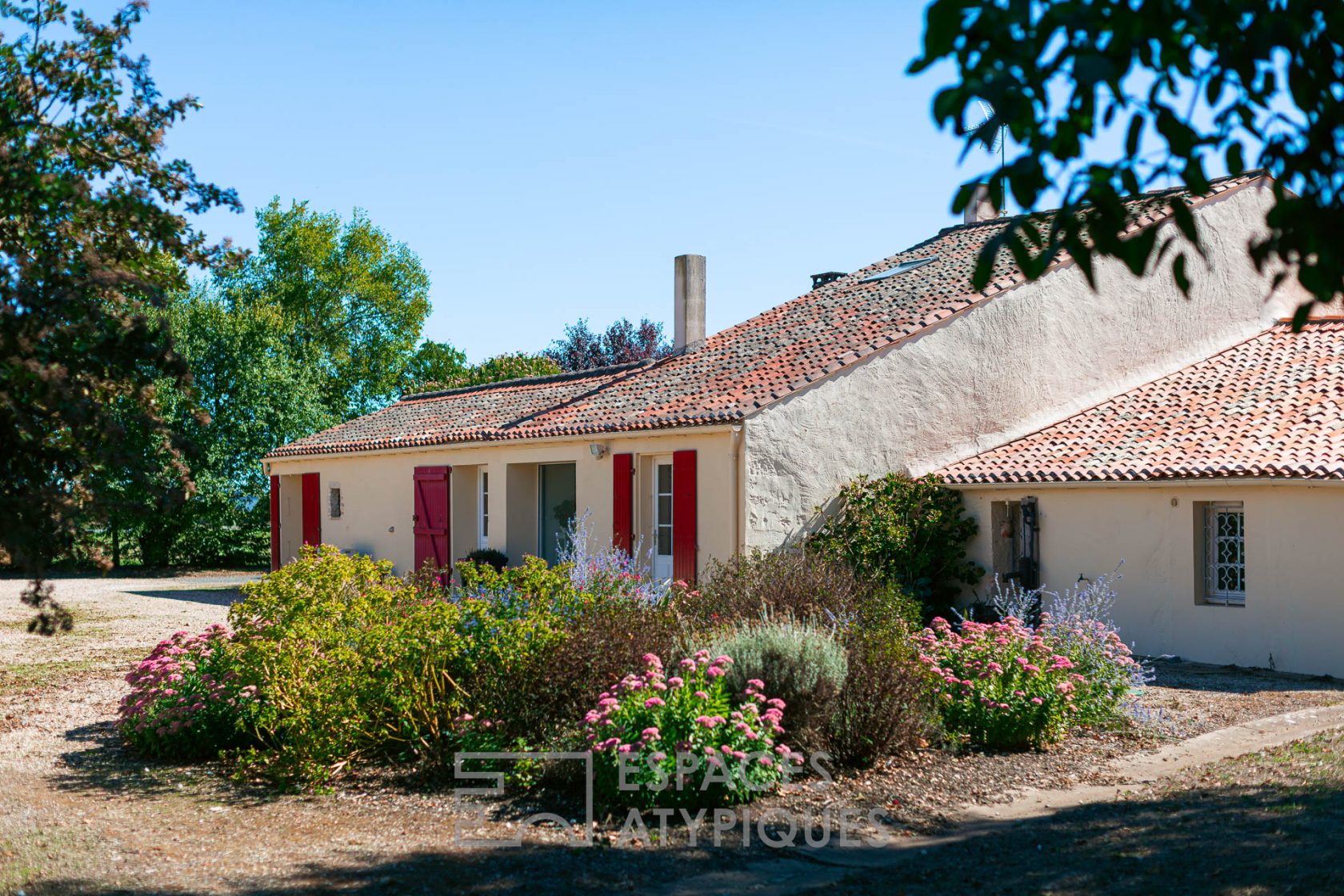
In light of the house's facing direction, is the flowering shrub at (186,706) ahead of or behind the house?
ahead

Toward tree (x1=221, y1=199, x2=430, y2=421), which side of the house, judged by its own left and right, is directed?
right

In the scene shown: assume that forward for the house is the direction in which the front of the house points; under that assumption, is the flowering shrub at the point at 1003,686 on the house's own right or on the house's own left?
on the house's own left

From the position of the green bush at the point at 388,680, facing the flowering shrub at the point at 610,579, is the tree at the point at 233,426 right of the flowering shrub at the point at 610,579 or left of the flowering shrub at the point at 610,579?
left

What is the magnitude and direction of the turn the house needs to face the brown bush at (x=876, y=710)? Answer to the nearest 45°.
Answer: approximately 45° to its left

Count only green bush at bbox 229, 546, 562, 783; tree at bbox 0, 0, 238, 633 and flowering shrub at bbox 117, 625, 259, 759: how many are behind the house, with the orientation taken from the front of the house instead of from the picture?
0

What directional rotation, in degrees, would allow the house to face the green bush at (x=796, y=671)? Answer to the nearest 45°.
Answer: approximately 45° to its left

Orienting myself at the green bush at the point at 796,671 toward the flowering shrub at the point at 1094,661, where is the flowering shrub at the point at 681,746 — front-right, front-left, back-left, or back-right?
back-right

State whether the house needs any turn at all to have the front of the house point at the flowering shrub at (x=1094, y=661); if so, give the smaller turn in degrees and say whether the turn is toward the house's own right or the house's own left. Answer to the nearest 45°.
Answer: approximately 45° to the house's own left

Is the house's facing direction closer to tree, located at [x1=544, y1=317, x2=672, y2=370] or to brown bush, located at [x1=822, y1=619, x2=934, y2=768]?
the brown bush

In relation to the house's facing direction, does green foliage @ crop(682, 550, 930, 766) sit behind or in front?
in front

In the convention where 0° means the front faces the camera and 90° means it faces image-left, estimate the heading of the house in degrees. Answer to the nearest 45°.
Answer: approximately 45°

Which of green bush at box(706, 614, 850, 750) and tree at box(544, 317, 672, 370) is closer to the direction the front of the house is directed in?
the green bush

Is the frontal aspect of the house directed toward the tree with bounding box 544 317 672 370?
no

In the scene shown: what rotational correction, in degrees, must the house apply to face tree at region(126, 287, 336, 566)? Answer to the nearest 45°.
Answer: approximately 90° to its right

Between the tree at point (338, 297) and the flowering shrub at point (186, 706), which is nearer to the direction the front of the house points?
the flowering shrub
